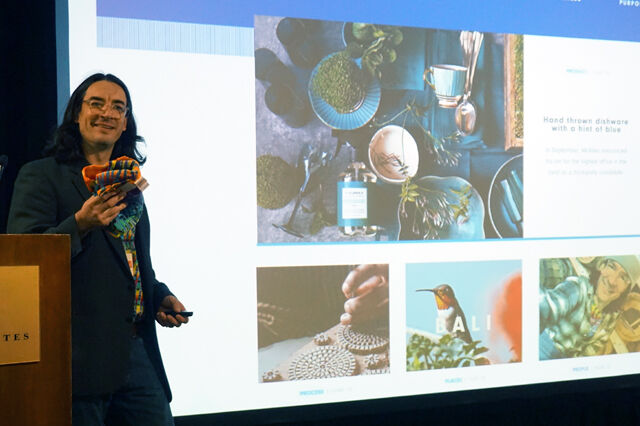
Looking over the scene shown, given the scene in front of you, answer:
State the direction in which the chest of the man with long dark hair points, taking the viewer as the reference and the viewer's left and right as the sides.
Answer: facing the viewer and to the right of the viewer

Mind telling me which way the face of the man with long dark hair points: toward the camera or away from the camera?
toward the camera

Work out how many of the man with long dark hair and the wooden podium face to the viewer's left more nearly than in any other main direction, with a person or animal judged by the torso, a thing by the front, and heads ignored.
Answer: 0

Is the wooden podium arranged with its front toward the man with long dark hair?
no

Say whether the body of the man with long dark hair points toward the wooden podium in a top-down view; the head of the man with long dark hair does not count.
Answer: no

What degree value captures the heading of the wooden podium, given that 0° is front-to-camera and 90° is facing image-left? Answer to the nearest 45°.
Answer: approximately 0°
